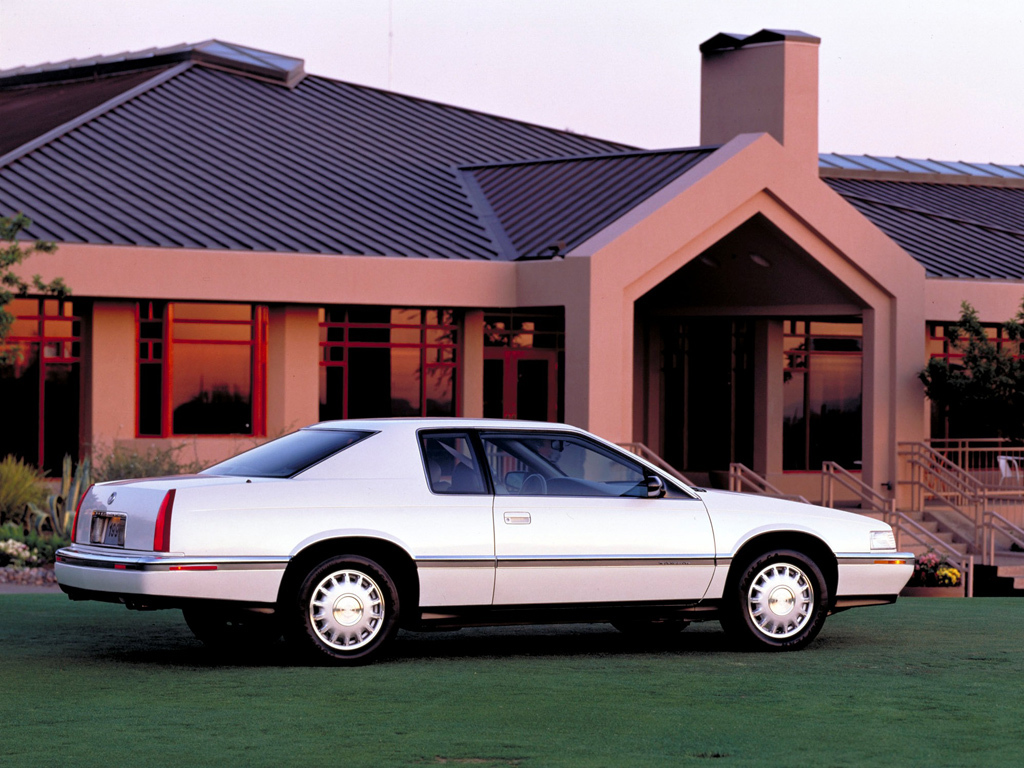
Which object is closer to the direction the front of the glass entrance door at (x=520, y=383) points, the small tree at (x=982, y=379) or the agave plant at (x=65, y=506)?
the agave plant

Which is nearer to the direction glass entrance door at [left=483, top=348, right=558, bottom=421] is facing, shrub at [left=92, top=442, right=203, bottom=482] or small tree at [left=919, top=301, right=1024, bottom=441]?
the shrub

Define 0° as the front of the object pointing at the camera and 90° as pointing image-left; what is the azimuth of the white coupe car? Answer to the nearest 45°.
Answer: approximately 225°

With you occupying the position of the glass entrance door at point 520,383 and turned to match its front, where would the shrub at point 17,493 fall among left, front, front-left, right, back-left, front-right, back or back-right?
front-right

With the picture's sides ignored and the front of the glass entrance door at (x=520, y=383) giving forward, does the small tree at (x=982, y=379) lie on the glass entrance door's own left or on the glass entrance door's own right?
on the glass entrance door's own left

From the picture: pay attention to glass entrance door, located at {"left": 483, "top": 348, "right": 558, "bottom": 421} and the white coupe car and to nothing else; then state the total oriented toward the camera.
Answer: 1

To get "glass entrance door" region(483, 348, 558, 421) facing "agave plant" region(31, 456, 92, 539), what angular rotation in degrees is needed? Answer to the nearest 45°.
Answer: approximately 45° to its right

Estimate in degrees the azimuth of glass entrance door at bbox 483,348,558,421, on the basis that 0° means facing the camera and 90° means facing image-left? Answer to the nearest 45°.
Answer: approximately 0°

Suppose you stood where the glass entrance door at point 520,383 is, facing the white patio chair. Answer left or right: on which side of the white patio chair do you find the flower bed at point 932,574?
right

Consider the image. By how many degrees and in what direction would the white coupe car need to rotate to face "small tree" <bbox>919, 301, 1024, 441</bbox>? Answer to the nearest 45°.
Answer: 0° — it already faces it

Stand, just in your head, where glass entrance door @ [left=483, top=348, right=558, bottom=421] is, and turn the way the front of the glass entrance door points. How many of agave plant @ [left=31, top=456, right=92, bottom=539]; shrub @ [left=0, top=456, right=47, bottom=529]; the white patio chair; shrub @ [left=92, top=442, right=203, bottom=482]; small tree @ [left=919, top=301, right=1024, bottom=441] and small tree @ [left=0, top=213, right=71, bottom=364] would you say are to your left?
2

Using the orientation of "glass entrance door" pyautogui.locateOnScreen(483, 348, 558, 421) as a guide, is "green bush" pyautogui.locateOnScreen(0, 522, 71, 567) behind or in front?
in front

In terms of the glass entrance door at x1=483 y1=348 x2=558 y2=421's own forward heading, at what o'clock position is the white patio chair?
The white patio chair is roughly at 9 o'clock from the glass entrance door.

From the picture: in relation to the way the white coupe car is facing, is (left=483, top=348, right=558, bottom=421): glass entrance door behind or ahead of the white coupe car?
ahead
